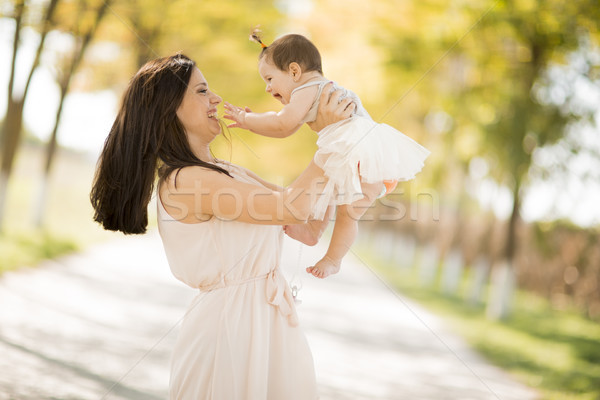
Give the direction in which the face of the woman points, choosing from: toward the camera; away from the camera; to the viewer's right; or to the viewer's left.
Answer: to the viewer's right

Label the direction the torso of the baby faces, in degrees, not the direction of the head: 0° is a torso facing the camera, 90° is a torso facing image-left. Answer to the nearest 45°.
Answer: approximately 90°

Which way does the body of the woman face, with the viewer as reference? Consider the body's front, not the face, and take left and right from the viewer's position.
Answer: facing to the right of the viewer

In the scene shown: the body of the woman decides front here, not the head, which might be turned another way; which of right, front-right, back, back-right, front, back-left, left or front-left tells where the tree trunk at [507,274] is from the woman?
front-left

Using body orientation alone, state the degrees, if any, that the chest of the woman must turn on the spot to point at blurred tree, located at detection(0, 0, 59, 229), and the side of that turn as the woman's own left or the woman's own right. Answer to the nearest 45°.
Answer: approximately 135° to the woman's own left

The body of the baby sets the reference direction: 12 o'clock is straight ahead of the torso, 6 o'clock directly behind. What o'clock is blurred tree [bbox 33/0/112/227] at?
The blurred tree is roughly at 2 o'clock from the baby.

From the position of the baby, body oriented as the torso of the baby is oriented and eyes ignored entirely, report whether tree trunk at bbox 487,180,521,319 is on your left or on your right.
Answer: on your right
